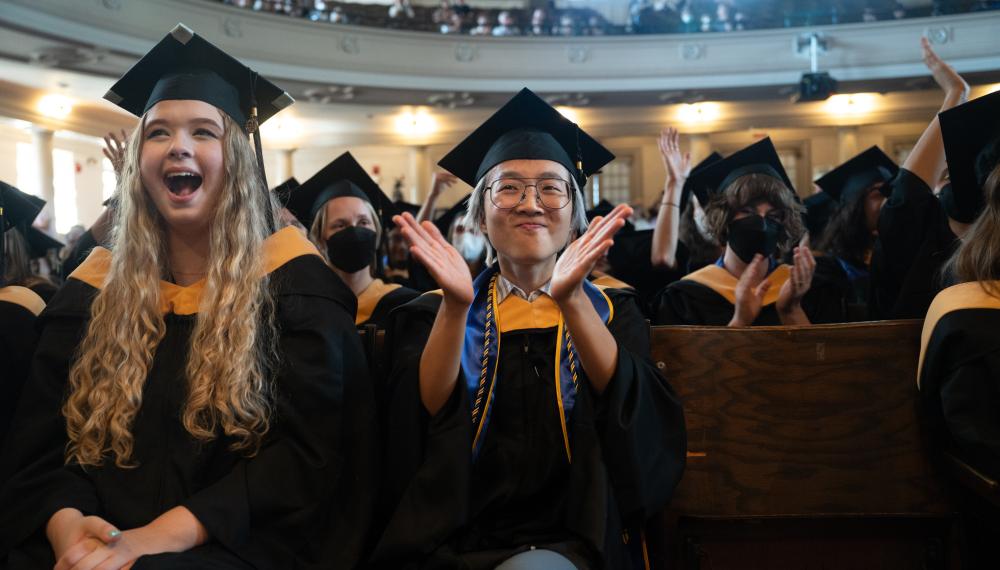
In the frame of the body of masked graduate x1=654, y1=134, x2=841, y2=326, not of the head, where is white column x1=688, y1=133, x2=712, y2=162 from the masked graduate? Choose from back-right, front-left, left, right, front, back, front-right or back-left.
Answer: back

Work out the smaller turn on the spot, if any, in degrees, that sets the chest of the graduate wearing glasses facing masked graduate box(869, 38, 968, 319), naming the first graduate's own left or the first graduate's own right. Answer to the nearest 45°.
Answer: approximately 135° to the first graduate's own left

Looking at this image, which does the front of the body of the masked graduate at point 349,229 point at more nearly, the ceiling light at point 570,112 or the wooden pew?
the wooden pew

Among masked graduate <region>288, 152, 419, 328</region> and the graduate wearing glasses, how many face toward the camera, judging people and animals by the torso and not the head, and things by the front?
2

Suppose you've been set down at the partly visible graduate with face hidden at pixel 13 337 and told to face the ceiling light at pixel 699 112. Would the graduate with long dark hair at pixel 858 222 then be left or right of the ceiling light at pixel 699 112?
right

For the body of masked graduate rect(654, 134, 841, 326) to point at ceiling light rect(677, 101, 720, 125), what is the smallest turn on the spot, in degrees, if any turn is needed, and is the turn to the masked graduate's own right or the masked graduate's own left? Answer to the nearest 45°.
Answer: approximately 180°

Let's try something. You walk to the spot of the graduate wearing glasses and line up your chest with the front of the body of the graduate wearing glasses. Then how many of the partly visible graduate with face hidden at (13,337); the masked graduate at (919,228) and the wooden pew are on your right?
1

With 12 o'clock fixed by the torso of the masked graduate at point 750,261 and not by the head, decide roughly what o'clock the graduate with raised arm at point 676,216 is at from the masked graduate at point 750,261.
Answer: the graduate with raised arm at point 676,216 is roughly at 5 o'clock from the masked graduate at point 750,261.

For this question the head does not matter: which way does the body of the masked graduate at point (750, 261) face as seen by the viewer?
toward the camera

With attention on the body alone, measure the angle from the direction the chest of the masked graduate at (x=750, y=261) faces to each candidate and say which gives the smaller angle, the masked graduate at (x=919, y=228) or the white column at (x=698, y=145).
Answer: the masked graduate

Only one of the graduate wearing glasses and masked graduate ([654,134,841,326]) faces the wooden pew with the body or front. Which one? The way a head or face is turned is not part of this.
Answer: the masked graduate

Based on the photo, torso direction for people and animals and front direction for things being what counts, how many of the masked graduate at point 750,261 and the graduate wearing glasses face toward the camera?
2

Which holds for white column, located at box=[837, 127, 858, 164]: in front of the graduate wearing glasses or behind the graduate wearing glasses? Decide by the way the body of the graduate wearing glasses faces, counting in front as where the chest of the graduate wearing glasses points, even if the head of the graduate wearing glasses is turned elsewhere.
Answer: behind

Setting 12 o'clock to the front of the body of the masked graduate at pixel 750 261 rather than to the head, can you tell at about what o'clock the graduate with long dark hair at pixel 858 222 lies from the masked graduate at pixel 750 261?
the graduate with long dark hair at pixel 858 222 is roughly at 7 o'clock from the masked graduate at pixel 750 261.
